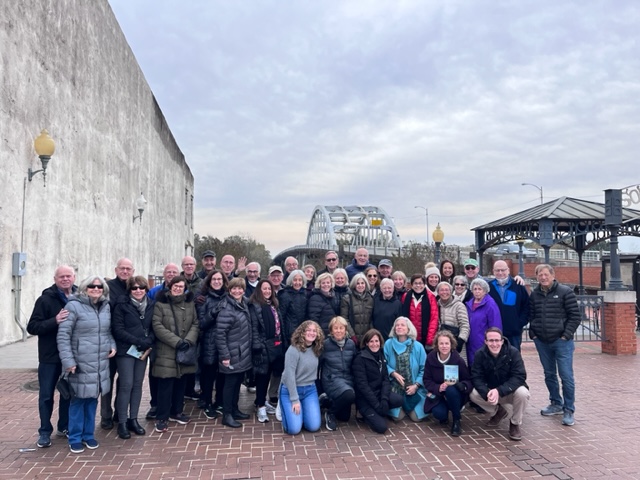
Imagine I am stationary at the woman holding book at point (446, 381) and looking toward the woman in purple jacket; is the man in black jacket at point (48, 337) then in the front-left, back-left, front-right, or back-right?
back-left

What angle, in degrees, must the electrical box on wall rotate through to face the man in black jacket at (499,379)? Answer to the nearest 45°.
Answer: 0° — it already faces them

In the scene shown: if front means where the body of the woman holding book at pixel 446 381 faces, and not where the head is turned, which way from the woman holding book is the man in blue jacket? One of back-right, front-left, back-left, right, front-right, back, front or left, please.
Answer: back-left

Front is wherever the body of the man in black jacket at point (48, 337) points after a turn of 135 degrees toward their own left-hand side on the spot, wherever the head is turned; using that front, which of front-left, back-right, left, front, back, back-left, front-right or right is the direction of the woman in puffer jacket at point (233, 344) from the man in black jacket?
right

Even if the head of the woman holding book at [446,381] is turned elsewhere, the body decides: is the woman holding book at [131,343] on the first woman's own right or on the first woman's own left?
on the first woman's own right

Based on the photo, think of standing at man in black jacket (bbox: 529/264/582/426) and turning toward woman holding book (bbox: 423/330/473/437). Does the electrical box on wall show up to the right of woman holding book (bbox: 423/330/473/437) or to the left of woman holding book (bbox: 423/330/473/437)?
right

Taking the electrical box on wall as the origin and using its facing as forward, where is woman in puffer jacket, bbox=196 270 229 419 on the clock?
The woman in puffer jacket is roughly at 1 o'clock from the electrical box on wall.

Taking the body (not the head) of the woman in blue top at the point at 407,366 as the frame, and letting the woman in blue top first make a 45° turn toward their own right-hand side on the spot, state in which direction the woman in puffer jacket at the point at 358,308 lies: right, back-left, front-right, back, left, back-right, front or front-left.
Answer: right

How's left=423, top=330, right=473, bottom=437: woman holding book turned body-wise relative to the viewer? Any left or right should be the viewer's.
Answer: facing the viewer

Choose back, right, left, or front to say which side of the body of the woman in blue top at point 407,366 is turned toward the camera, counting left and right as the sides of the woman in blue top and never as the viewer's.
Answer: front

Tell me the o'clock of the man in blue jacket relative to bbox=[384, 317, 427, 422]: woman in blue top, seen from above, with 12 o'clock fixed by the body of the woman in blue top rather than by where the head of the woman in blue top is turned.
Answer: The man in blue jacket is roughly at 8 o'clock from the woman in blue top.
